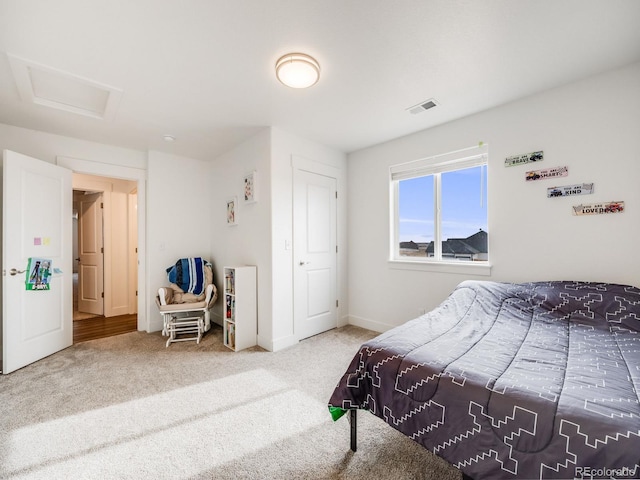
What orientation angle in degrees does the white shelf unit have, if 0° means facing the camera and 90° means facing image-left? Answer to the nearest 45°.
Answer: approximately 45°

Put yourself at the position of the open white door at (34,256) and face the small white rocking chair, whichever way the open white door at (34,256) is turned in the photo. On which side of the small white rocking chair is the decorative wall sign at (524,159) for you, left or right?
right

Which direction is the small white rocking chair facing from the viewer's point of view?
toward the camera

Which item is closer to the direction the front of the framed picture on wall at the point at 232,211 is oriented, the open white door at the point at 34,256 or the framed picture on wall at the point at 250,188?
the open white door

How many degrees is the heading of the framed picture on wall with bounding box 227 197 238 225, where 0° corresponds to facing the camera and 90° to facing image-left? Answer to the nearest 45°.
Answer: approximately 45°

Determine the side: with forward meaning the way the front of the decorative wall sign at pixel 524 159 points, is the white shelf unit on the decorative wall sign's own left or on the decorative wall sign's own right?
on the decorative wall sign's own right

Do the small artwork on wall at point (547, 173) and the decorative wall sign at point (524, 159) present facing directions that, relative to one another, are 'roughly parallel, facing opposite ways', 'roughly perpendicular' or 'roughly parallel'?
roughly parallel

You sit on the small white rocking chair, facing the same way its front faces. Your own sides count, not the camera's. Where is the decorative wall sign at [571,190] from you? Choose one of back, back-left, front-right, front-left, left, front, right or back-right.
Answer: front-left

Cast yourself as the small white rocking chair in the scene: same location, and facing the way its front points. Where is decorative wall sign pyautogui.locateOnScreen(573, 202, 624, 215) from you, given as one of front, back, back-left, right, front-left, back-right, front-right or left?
front-left
